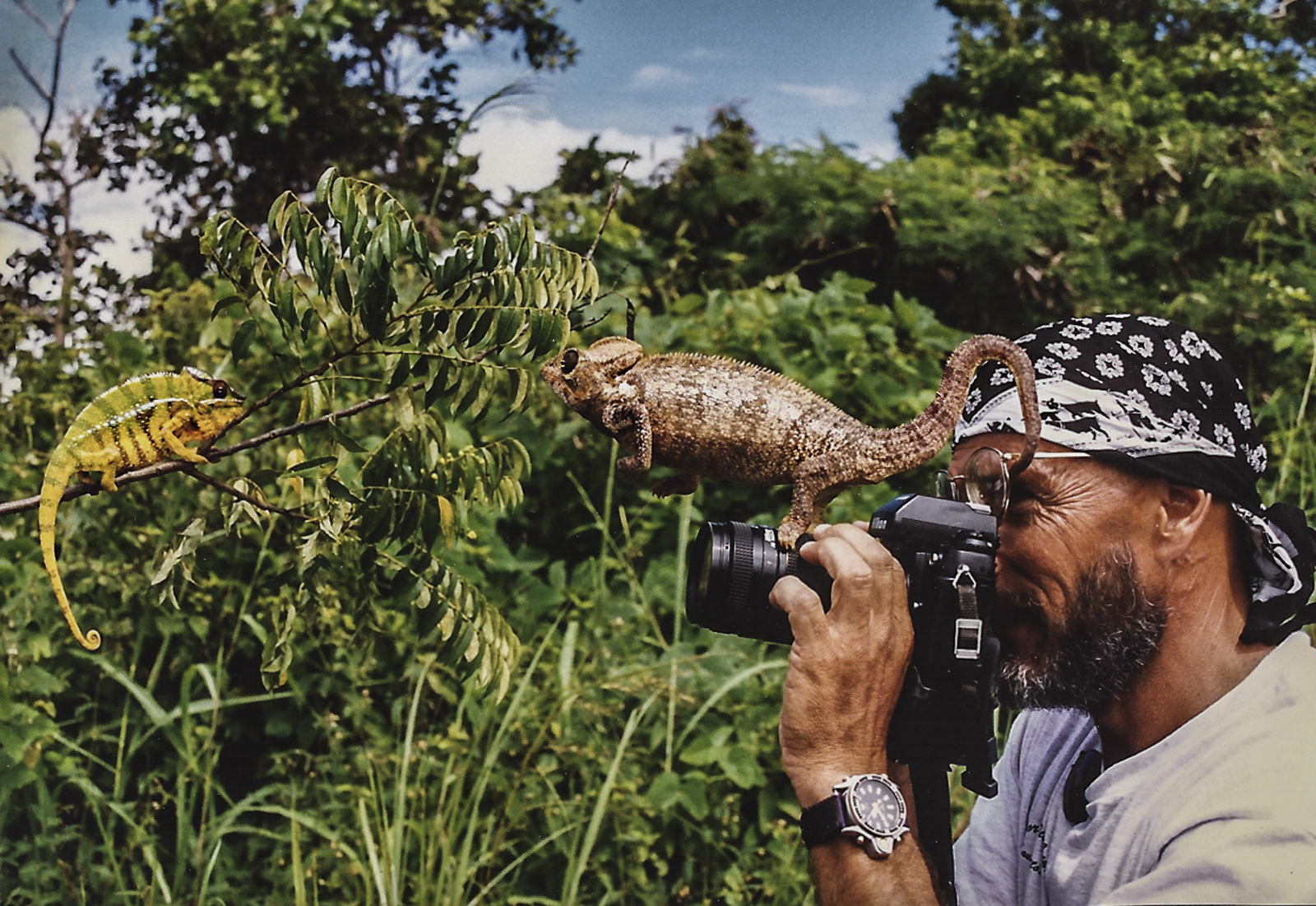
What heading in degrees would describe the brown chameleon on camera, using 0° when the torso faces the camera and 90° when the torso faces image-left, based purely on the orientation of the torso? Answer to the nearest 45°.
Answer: approximately 90°

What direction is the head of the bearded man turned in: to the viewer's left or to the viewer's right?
to the viewer's left

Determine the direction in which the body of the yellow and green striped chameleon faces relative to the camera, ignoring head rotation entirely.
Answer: to the viewer's right

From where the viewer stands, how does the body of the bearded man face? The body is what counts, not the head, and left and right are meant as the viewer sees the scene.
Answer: facing to the left of the viewer

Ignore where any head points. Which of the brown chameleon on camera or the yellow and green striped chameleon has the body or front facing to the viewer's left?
the brown chameleon on camera

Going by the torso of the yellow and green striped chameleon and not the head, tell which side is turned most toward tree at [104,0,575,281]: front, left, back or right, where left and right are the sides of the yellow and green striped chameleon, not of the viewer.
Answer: left

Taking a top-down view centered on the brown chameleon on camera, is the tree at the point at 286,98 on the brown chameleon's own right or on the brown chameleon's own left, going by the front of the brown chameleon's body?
on the brown chameleon's own right
